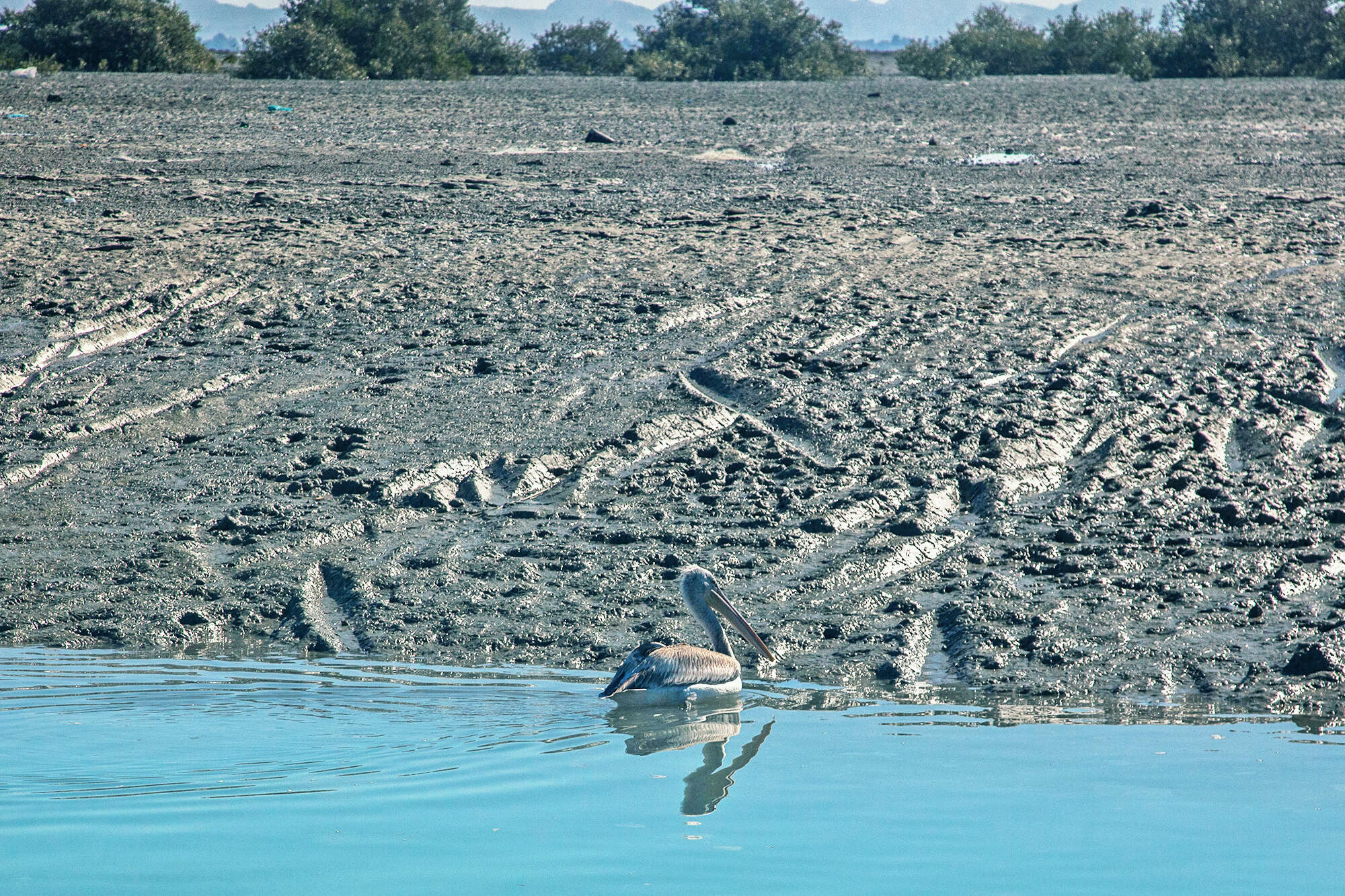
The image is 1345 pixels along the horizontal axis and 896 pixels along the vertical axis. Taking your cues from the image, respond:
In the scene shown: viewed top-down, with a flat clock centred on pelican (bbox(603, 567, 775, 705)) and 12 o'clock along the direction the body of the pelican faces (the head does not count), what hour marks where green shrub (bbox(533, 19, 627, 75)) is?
The green shrub is roughly at 9 o'clock from the pelican.

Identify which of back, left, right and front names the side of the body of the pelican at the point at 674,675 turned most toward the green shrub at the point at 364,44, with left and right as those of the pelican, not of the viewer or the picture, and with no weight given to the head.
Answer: left

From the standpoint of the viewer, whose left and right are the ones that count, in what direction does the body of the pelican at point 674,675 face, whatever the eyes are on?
facing to the right of the viewer

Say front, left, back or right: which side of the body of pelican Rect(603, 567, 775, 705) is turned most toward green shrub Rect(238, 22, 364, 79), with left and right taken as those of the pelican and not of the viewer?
left

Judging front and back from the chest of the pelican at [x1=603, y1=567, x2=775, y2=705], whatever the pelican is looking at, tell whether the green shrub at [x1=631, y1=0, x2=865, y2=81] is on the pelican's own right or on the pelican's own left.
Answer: on the pelican's own left

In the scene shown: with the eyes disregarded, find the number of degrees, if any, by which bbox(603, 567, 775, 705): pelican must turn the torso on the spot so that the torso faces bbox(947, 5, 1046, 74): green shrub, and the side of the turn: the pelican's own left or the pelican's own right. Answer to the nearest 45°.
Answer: approximately 90° to the pelican's own left

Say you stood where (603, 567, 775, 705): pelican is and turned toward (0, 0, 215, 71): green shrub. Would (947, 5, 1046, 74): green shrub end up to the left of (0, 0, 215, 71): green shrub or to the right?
right
